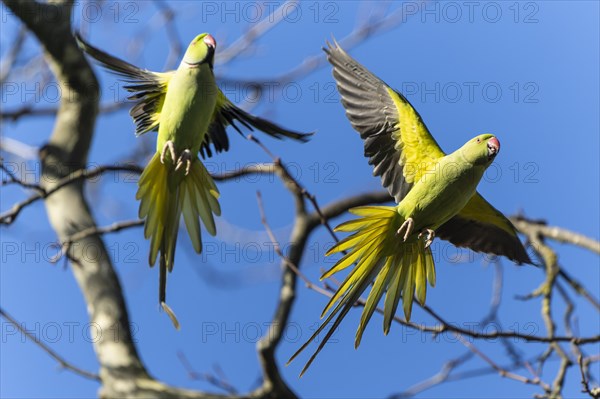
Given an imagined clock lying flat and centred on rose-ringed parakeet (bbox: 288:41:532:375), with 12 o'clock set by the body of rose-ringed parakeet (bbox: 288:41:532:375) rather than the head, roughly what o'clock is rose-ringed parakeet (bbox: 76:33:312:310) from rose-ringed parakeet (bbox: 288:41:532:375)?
rose-ringed parakeet (bbox: 76:33:312:310) is roughly at 4 o'clock from rose-ringed parakeet (bbox: 288:41:532:375).
